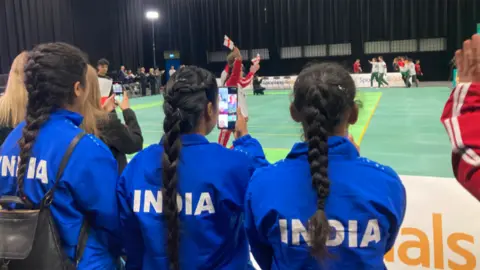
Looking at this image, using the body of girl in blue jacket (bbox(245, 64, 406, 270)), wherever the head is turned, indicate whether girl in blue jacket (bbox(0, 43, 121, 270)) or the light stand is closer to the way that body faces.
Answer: the light stand

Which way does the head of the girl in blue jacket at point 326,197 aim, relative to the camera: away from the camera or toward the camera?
away from the camera

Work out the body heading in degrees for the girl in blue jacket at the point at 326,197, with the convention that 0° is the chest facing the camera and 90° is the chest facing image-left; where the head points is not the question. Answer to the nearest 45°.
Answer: approximately 180°

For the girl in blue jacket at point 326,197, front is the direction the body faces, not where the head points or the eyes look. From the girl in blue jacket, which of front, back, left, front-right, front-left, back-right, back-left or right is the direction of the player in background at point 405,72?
front

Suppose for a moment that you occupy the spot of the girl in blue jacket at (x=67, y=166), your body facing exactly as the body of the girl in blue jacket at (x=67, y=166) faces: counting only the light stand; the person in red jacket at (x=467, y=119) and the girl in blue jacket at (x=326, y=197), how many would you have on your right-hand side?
2

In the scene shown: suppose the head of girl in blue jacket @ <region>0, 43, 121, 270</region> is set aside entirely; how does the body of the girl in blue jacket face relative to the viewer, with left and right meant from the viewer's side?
facing away from the viewer and to the right of the viewer
